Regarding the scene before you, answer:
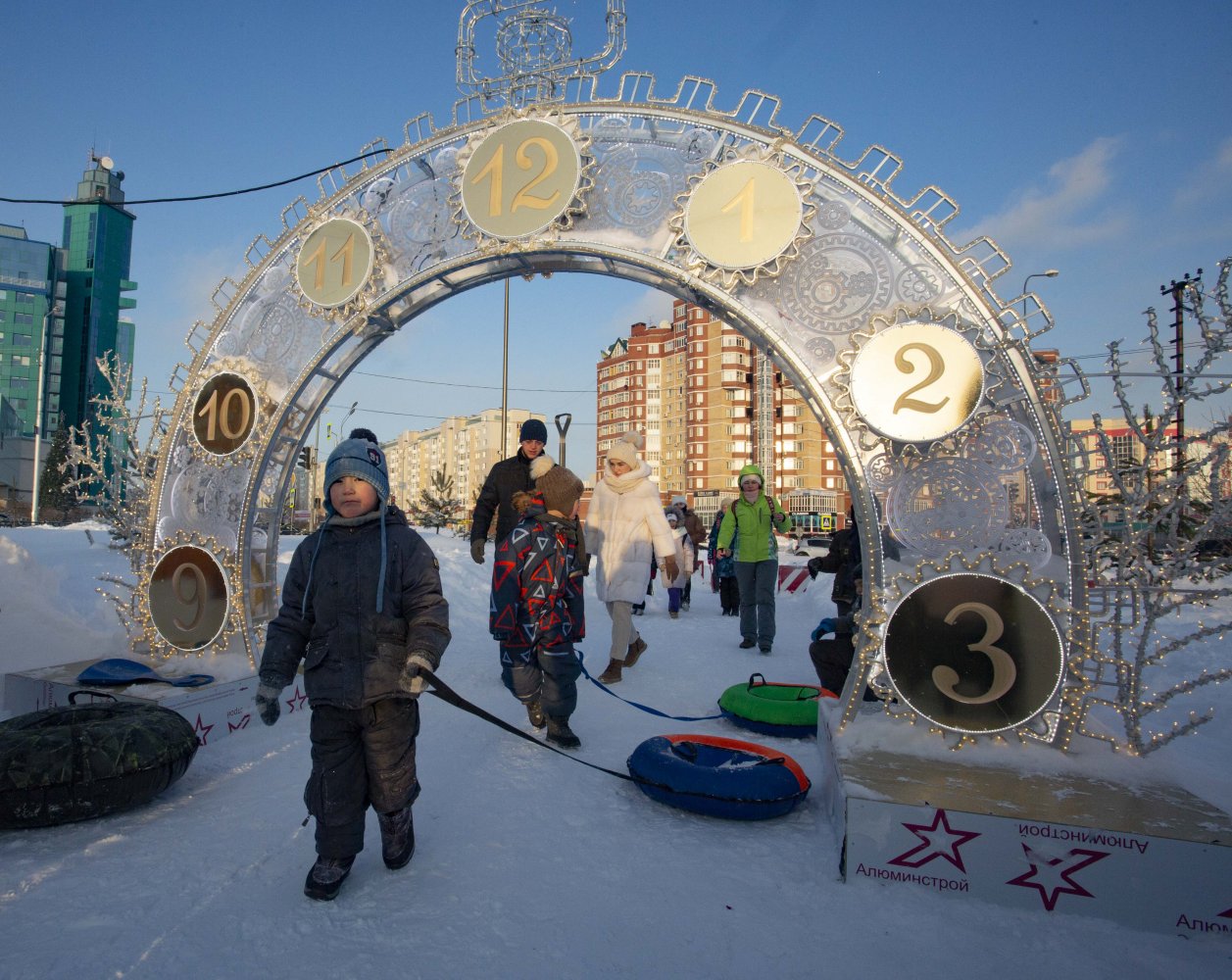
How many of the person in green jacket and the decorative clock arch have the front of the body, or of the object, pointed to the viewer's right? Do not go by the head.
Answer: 0

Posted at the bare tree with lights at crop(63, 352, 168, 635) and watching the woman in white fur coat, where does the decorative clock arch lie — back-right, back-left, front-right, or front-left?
front-right

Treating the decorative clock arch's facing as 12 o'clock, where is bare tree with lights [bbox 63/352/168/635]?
The bare tree with lights is roughly at 2 o'clock from the decorative clock arch.

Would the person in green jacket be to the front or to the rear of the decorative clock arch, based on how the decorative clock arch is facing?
to the rear

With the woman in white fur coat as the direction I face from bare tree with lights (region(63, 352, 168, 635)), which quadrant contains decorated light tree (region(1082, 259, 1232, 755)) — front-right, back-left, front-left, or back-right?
front-right

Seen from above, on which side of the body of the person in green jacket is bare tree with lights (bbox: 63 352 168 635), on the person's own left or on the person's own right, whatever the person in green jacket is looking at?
on the person's own right

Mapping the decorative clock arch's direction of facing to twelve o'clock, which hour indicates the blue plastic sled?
The blue plastic sled is roughly at 2 o'clock from the decorative clock arch.

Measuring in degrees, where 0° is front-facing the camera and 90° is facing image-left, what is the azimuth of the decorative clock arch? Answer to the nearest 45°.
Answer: approximately 45°

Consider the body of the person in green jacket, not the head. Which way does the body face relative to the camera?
toward the camera

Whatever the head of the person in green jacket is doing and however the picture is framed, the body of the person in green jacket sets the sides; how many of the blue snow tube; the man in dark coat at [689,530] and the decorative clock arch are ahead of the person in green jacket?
2

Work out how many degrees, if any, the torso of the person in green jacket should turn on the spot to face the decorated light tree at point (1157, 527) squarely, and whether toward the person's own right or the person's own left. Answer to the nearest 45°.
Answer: approximately 45° to the person's own left

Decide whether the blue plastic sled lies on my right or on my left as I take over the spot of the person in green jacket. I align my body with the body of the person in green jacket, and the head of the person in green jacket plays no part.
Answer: on my right
